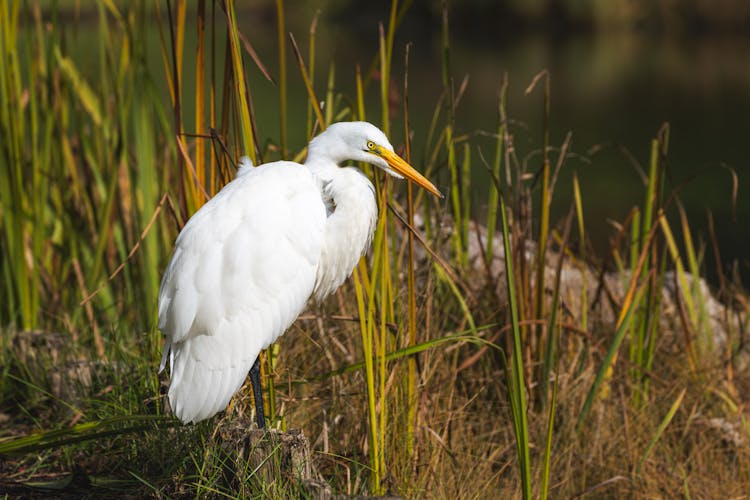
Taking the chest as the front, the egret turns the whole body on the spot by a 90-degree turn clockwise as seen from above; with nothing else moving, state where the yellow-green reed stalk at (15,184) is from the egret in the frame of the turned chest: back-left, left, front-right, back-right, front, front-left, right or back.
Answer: back-right

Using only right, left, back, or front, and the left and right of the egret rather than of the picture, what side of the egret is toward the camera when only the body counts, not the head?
right

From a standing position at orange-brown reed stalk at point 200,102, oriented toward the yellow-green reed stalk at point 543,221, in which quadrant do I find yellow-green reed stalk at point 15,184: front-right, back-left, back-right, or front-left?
back-left

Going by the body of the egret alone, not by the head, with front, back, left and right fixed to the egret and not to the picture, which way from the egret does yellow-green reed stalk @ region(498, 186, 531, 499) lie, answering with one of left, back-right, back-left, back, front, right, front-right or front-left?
front-right

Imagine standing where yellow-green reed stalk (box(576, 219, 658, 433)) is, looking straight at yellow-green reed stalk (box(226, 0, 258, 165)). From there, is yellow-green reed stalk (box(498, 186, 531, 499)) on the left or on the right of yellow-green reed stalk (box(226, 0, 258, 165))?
left

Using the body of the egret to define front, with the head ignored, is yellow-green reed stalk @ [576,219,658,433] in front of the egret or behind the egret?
in front

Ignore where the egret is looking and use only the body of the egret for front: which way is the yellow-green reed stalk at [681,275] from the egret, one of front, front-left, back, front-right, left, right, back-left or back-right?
front-left

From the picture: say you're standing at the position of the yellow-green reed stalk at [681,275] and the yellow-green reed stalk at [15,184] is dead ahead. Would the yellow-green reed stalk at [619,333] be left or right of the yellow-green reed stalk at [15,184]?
left
